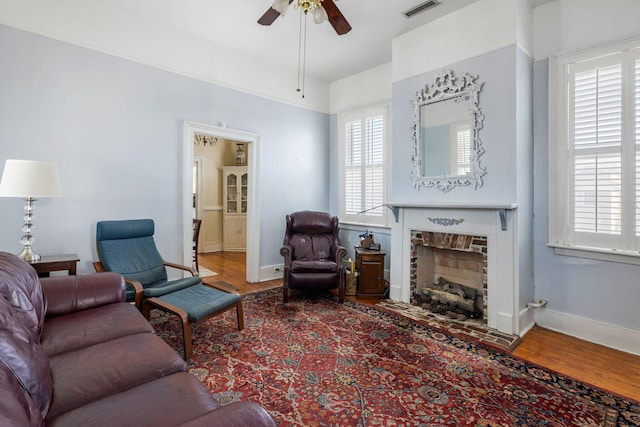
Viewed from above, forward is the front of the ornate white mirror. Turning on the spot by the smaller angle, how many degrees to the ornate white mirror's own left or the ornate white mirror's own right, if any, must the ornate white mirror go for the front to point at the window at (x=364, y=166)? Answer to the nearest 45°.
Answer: approximately 90° to the ornate white mirror's own right

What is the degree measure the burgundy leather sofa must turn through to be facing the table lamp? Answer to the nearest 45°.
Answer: approximately 90° to its left

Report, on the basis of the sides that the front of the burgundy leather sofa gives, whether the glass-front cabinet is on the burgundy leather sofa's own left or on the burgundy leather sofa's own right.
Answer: on the burgundy leather sofa's own left

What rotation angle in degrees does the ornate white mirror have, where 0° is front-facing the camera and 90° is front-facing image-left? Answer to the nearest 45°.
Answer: approximately 45°

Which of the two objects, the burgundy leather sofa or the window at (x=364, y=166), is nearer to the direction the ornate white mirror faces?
the burgundy leather sofa

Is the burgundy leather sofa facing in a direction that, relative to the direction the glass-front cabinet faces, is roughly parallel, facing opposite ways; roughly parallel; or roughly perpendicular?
roughly perpendicular

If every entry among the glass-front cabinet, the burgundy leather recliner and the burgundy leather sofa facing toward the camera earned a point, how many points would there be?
2

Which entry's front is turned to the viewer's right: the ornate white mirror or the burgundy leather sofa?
the burgundy leather sofa

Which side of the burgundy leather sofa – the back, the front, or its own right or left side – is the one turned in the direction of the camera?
right

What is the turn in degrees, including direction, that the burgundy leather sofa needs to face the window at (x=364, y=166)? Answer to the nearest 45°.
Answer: approximately 45° to its left

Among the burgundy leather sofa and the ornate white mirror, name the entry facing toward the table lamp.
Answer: the ornate white mirror
